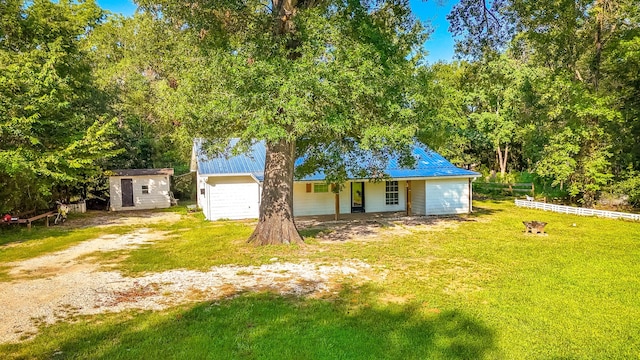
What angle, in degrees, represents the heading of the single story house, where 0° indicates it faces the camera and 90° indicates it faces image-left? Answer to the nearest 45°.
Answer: approximately 0°

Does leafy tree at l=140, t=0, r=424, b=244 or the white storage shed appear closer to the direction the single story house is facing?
the leafy tree

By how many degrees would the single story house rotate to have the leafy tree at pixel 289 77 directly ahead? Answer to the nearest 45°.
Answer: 0° — it already faces it

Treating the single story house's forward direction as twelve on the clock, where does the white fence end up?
The white fence is roughly at 9 o'clock from the single story house.

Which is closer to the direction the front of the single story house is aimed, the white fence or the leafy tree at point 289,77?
the leafy tree

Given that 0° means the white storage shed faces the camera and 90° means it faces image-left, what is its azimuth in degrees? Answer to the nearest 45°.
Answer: approximately 0°

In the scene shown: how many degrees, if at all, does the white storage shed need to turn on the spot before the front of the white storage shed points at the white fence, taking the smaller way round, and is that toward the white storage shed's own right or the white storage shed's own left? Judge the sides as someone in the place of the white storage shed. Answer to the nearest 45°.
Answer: approximately 45° to the white storage shed's own left

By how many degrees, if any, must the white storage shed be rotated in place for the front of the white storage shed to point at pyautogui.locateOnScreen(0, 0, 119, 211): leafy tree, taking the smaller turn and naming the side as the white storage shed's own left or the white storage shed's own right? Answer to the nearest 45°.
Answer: approximately 45° to the white storage shed's own right

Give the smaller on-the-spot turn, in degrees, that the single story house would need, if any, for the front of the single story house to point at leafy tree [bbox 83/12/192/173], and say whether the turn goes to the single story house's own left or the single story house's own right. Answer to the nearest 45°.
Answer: approximately 135° to the single story house's own right

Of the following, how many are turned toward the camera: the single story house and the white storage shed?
2
